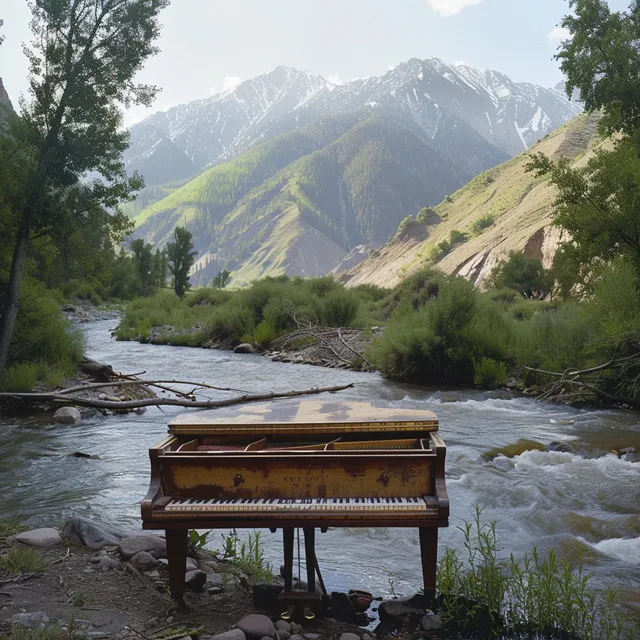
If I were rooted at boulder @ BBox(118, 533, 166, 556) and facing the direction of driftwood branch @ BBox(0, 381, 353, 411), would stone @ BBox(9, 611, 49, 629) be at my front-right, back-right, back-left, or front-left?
back-left

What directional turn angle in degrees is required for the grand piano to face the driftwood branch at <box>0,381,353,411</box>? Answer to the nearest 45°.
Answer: approximately 180°

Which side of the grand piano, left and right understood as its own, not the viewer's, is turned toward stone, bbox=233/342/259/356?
back

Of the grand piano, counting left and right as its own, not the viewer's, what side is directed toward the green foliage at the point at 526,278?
back

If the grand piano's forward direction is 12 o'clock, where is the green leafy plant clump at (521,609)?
The green leafy plant clump is roughly at 9 o'clock from the grand piano.

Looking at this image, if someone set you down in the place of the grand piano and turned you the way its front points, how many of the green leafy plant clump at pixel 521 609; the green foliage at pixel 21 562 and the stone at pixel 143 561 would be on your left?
1

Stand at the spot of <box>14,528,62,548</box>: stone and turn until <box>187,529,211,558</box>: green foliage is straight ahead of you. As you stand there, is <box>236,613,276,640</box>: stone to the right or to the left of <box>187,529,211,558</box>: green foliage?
right

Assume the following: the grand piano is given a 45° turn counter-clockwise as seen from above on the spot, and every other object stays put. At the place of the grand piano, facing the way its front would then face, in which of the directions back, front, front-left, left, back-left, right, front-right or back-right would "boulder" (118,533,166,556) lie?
back

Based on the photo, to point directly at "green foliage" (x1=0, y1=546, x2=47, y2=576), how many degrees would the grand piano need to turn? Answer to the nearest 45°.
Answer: approximately 135° to its right

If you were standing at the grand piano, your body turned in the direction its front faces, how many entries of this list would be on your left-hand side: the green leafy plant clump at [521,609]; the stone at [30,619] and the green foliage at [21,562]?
1

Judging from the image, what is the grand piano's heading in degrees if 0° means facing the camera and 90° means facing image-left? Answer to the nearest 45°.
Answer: approximately 0°

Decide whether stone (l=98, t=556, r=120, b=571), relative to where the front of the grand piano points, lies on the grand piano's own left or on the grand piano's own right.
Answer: on the grand piano's own right
